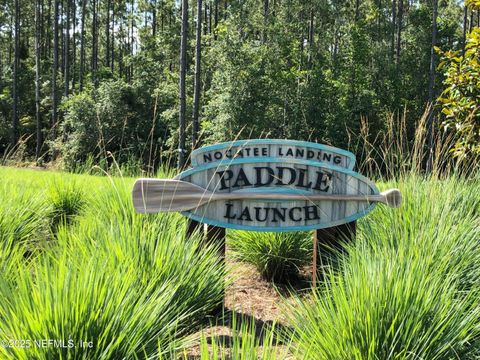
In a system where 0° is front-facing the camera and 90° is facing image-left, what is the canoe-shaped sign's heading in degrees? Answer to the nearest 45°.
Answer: approximately 0°

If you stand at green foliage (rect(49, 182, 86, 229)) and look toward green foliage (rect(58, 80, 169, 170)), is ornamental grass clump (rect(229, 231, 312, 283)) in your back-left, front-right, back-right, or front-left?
back-right

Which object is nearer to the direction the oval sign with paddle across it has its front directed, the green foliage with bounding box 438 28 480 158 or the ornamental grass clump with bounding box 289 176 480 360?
the ornamental grass clump

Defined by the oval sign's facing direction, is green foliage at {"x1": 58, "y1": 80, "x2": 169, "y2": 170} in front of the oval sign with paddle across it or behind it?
behind

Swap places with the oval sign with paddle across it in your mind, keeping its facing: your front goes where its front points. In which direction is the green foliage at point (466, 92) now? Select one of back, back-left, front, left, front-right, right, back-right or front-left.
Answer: back-left

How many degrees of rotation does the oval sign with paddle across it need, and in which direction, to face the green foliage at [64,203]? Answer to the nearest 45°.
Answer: approximately 135° to its right

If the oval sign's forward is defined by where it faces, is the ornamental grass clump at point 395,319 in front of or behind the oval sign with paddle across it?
in front
